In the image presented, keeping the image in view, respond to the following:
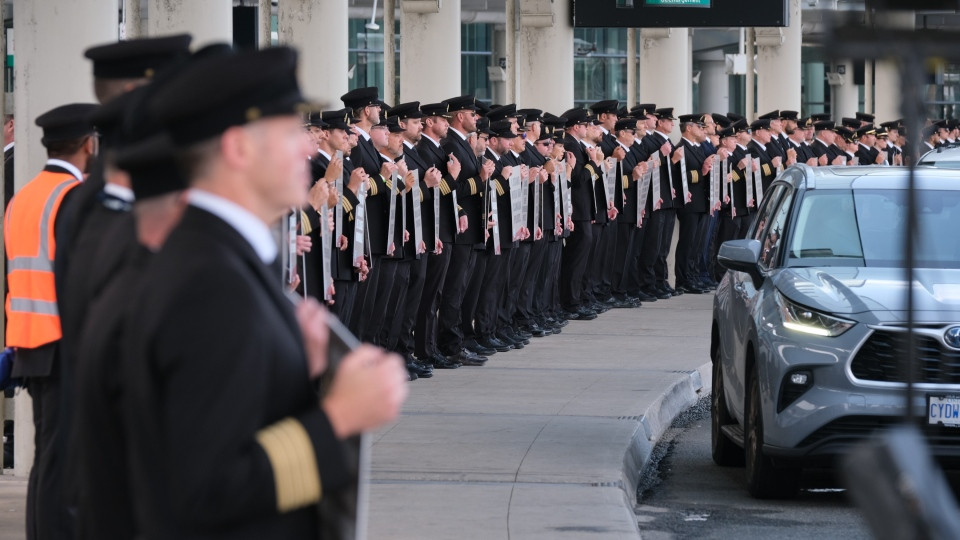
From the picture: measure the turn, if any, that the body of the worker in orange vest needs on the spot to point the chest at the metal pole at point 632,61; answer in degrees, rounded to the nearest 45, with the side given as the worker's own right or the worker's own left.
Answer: approximately 45° to the worker's own left

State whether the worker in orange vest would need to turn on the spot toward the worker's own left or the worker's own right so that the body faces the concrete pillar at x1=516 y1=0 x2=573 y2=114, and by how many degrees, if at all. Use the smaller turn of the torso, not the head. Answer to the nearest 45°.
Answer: approximately 45° to the worker's own left

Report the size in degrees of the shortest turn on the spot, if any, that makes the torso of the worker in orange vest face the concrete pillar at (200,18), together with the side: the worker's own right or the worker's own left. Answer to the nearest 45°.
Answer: approximately 45° to the worker's own left

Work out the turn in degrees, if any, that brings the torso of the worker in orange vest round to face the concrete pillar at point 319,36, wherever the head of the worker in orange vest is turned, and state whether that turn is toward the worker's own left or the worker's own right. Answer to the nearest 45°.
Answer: approximately 45° to the worker's own left

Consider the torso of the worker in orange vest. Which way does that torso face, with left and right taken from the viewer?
facing away from the viewer and to the right of the viewer
